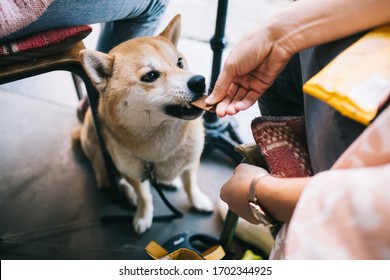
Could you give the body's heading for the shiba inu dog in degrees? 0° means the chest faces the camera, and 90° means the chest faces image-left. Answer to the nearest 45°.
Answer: approximately 315°
